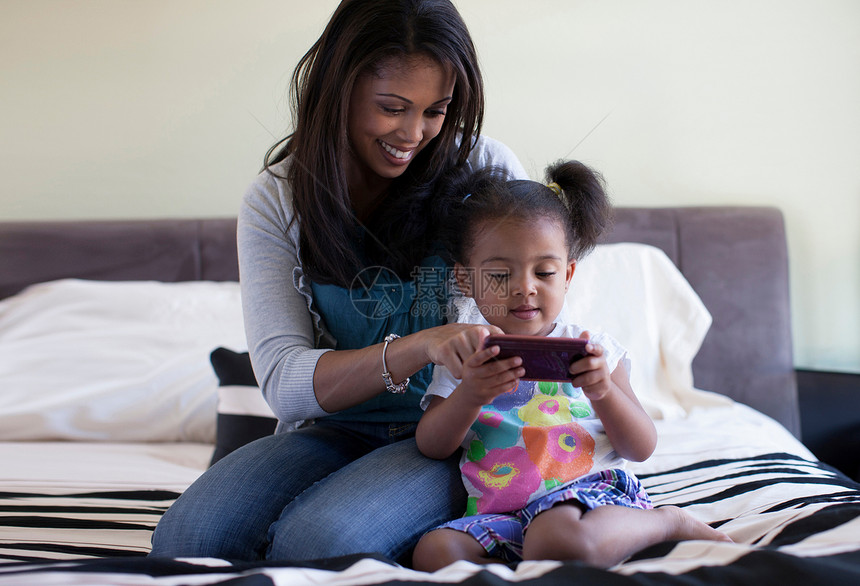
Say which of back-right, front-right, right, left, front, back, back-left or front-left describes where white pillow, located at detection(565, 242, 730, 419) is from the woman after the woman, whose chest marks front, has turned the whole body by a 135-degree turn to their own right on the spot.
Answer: back-right

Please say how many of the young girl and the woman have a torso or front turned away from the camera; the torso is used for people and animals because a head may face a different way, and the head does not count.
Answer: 0

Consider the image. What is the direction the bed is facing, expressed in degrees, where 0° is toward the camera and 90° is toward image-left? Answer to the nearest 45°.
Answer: approximately 0°

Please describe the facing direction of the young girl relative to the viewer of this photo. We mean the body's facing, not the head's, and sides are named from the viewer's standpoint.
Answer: facing the viewer

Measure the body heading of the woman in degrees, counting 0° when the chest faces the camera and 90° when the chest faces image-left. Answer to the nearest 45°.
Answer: approximately 315°
